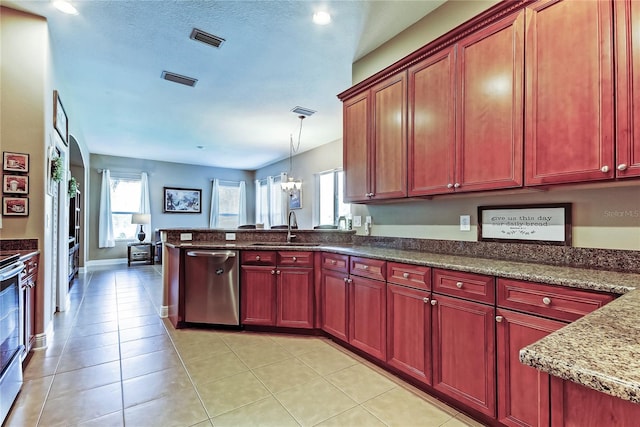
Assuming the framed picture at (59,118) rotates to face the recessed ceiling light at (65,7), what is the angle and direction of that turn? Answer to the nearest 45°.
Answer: approximately 90° to its right

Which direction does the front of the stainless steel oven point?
to the viewer's right

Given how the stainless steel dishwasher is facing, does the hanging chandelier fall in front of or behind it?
behind

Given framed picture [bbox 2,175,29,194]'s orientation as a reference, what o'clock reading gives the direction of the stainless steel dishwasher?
The stainless steel dishwasher is roughly at 10 o'clock from the framed picture.

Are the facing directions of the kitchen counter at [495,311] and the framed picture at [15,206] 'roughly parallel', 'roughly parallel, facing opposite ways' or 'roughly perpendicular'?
roughly perpendicular

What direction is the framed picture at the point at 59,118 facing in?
to the viewer's right

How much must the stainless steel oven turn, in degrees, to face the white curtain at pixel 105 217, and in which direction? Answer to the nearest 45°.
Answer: approximately 90° to its left

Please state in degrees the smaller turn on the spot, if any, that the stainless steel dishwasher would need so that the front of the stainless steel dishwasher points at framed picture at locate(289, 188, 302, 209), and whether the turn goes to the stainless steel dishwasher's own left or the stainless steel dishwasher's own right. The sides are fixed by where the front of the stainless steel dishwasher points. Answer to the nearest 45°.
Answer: approximately 135° to the stainless steel dishwasher's own left

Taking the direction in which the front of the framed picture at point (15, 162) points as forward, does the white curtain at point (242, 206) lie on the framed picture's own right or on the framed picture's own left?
on the framed picture's own left

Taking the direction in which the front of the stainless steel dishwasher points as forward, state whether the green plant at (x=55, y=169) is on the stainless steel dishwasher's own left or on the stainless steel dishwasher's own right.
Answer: on the stainless steel dishwasher's own right
